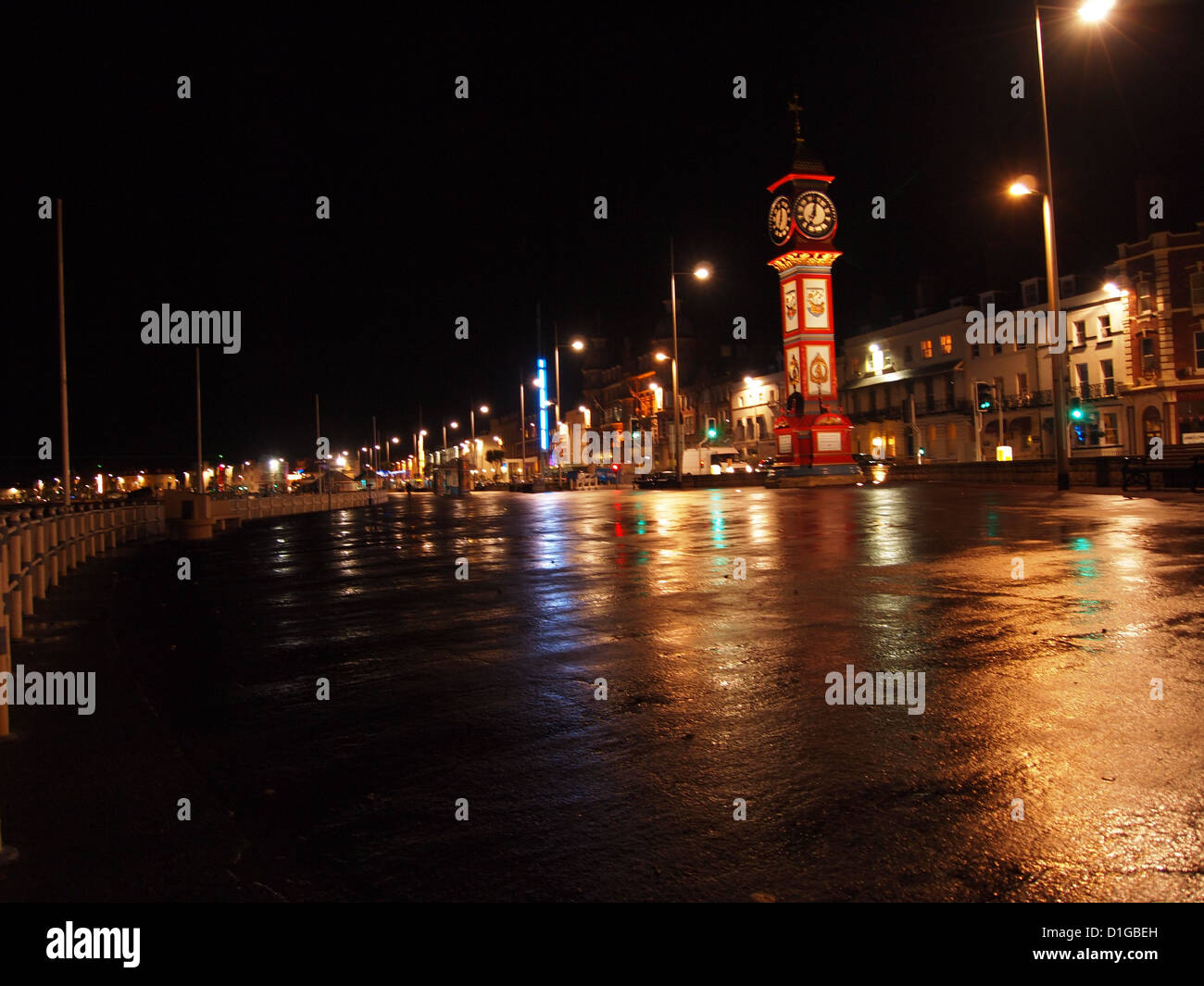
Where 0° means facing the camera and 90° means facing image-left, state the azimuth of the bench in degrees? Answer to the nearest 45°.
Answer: approximately 45°

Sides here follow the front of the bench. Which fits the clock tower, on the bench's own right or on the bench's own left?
on the bench's own right

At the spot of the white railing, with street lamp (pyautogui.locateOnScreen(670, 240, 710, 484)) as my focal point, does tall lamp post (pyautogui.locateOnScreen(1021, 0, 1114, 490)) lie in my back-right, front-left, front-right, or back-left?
front-right

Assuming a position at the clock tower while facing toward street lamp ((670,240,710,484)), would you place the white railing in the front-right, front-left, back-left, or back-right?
front-left

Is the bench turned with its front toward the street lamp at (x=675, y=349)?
no

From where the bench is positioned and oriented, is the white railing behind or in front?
in front

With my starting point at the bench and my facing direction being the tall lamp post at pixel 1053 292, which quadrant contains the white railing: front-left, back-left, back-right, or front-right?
front-left
